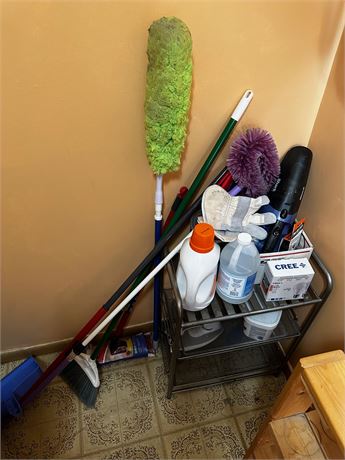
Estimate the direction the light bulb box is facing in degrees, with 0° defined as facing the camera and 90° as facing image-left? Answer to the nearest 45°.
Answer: approximately 0°
